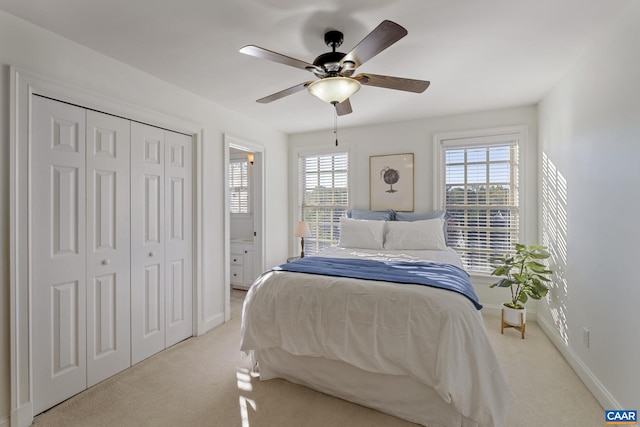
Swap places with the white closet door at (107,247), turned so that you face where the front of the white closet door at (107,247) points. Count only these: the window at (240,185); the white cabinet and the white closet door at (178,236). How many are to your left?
3

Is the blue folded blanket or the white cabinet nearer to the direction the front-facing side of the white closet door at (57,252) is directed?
the blue folded blanket

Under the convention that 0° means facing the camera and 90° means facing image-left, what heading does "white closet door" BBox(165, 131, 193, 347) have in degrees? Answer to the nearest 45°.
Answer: approximately 315°

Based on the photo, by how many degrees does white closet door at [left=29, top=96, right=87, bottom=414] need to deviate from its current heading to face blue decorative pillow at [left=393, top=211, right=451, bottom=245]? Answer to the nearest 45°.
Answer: approximately 45° to its left

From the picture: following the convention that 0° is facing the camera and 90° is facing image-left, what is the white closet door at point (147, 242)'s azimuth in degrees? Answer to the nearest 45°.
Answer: approximately 315°

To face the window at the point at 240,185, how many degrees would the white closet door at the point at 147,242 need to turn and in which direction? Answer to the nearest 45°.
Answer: approximately 90° to its left

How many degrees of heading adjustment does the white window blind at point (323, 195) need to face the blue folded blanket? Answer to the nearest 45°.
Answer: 0° — it already faces it
